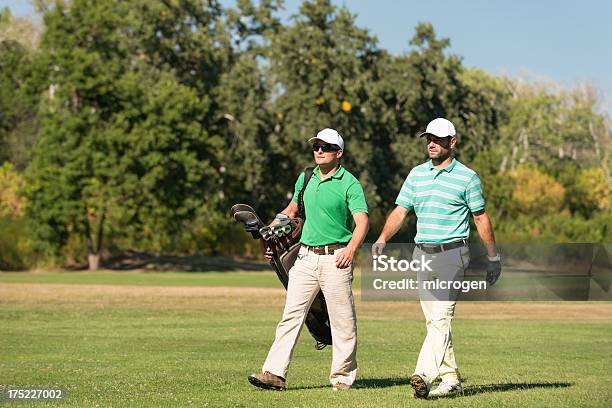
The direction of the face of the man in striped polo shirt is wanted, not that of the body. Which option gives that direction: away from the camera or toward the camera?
toward the camera

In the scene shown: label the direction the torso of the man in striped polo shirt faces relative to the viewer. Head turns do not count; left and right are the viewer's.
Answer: facing the viewer and to the left of the viewer

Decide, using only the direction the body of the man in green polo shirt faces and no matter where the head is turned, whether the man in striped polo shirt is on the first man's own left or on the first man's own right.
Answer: on the first man's own left

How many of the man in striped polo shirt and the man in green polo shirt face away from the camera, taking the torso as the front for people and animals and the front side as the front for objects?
0

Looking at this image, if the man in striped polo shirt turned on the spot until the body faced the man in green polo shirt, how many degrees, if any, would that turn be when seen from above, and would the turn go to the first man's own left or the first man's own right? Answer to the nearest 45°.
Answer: approximately 45° to the first man's own right

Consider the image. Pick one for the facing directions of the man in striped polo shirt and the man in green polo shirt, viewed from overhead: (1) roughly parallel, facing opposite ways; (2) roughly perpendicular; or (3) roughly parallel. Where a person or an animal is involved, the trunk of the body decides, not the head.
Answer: roughly parallel

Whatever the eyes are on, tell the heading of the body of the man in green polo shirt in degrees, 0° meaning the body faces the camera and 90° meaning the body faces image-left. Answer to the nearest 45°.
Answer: approximately 45°
